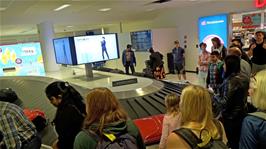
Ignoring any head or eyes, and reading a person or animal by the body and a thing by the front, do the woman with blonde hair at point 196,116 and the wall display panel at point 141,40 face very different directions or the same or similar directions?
very different directions

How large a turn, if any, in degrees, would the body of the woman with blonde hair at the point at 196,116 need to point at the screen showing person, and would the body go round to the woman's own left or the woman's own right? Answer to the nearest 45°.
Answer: approximately 45° to the woman's own left

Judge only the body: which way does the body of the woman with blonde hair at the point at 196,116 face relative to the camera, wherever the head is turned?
away from the camera

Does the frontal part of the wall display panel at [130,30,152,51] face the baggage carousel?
yes

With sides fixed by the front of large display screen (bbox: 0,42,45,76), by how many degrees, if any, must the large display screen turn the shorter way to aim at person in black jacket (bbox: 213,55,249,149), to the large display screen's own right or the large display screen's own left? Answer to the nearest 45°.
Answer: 0° — it already faces them

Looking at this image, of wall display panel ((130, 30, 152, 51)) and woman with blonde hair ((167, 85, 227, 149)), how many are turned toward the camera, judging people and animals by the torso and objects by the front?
1
